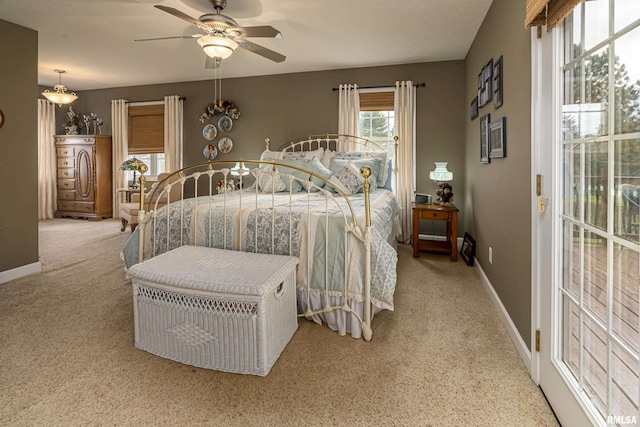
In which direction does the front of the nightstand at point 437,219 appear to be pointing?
toward the camera

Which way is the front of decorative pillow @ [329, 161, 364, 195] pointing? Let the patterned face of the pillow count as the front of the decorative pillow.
toward the camera

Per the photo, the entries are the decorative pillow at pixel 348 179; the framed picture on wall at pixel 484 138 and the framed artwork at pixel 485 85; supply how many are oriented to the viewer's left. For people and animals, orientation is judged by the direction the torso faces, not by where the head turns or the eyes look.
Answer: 2

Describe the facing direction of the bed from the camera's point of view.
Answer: facing the viewer and to the left of the viewer

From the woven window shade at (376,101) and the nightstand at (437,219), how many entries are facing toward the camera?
2

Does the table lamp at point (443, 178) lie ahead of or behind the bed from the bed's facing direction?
behind

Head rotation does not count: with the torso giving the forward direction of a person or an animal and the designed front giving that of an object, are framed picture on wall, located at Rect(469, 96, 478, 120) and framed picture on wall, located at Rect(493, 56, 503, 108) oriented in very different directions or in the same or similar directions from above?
same or similar directions

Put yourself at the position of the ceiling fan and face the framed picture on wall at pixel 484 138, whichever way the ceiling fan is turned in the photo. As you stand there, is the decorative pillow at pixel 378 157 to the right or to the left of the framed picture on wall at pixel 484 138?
left

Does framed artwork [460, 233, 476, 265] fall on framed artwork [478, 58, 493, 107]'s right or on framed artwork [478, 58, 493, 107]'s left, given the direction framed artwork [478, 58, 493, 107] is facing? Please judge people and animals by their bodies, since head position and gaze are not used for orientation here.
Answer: on its right

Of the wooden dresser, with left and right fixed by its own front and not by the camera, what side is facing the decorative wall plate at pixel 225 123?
left

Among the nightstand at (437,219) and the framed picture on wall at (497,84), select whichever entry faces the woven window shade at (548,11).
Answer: the nightstand
